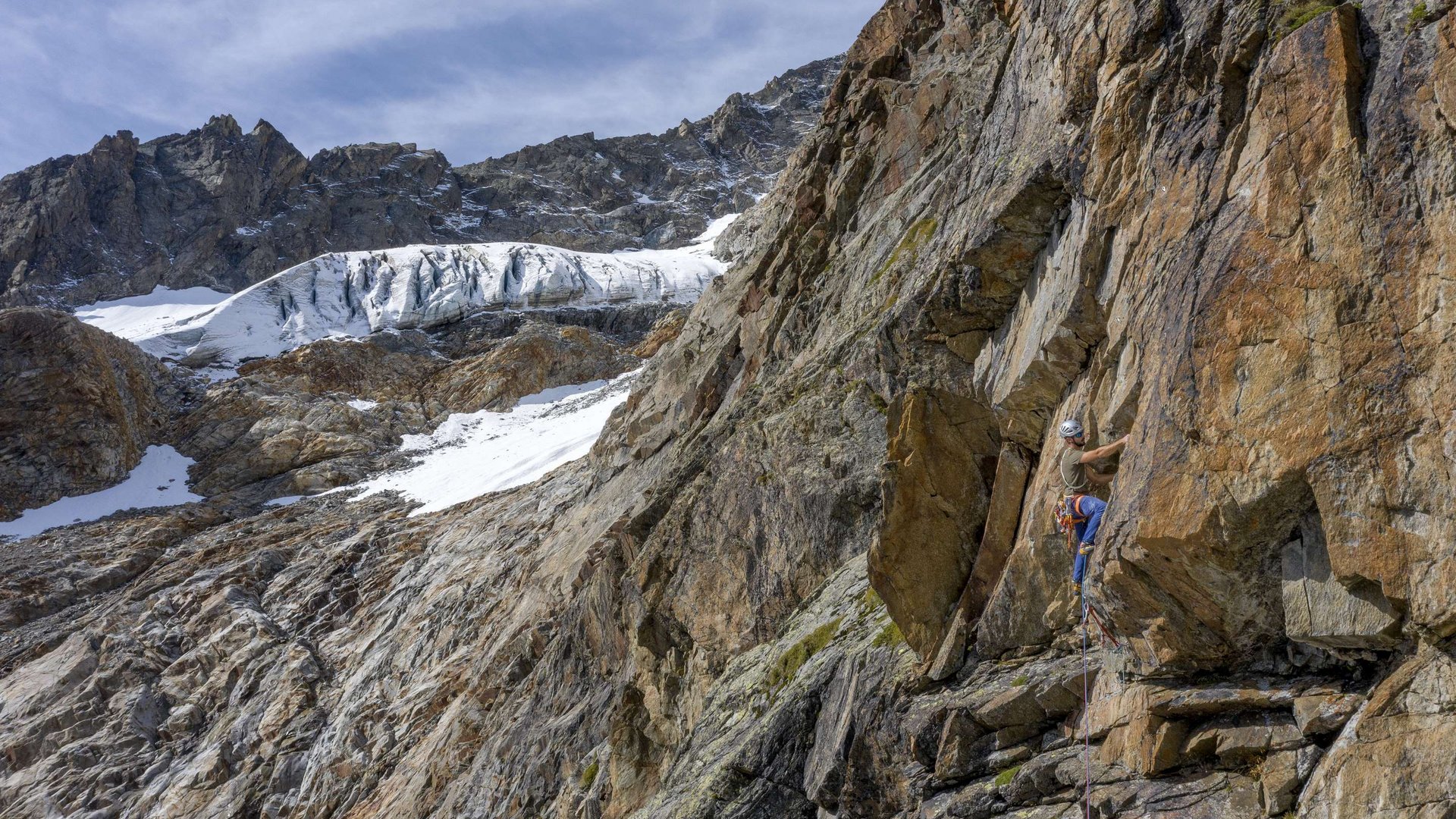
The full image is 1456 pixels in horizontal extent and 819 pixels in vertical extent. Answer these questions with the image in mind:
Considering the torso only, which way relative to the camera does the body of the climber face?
to the viewer's right
